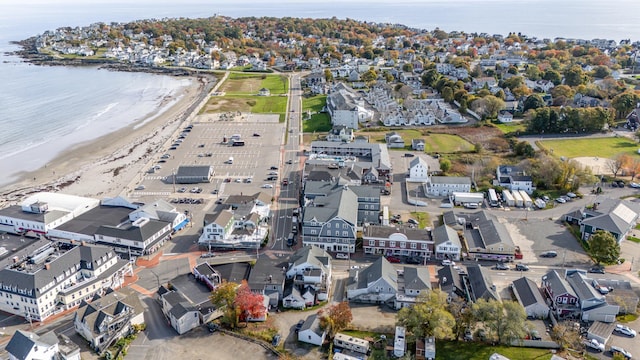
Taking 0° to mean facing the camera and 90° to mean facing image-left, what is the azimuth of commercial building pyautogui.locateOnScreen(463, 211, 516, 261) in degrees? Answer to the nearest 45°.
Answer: approximately 0°

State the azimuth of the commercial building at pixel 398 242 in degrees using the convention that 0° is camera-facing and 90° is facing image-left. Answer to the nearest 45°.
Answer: approximately 0°

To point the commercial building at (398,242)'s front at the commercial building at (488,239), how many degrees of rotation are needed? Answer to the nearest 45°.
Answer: approximately 90° to its left

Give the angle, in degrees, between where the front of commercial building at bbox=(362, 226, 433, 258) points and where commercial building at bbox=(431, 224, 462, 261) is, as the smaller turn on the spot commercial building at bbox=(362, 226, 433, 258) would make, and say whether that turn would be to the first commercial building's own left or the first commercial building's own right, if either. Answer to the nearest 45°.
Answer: approximately 90° to the first commercial building's own left
